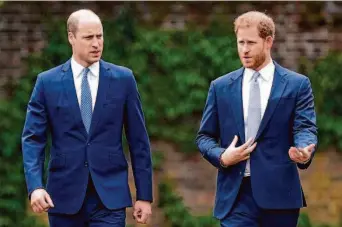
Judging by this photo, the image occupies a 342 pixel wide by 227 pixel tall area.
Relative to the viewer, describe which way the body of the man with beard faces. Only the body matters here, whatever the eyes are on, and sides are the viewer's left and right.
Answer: facing the viewer

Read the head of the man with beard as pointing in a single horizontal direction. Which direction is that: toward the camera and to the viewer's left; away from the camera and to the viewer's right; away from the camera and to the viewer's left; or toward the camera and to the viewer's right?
toward the camera and to the viewer's left
